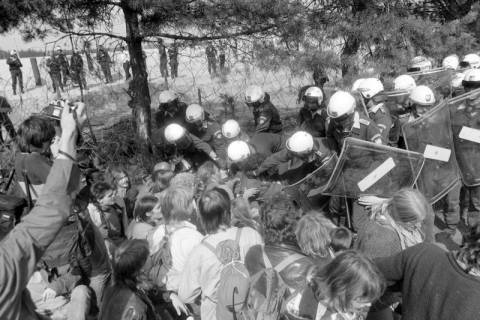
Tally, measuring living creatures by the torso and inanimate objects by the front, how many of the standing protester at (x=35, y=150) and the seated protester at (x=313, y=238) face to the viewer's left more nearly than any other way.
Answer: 0

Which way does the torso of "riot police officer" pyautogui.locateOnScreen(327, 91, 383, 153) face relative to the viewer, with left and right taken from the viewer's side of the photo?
facing the viewer and to the left of the viewer

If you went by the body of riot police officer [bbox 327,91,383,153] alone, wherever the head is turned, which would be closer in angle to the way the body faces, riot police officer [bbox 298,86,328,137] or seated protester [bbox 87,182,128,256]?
the seated protester

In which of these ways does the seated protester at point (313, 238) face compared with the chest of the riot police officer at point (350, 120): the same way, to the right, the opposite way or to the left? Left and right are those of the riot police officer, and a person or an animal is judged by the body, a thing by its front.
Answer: the opposite way

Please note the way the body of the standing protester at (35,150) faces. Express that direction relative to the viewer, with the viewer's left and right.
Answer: facing away from the viewer and to the right of the viewer

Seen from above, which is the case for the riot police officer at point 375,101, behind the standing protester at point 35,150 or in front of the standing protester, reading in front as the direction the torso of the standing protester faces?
in front

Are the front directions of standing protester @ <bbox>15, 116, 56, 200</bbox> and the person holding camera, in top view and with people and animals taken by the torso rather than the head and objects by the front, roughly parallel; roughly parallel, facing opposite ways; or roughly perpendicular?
roughly parallel

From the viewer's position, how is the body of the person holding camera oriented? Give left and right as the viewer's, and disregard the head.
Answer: facing away from the viewer and to the right of the viewer

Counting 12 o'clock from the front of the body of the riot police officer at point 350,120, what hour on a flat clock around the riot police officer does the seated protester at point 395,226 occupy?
The seated protester is roughly at 10 o'clock from the riot police officer.

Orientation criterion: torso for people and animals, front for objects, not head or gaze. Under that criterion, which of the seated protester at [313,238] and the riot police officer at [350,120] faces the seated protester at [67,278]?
the riot police officer

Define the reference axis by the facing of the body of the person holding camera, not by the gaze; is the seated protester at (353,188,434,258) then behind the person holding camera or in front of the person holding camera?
in front

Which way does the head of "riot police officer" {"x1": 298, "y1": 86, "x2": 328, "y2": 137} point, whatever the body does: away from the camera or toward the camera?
toward the camera

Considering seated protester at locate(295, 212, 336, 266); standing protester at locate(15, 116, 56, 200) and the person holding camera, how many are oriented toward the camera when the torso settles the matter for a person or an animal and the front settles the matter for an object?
0

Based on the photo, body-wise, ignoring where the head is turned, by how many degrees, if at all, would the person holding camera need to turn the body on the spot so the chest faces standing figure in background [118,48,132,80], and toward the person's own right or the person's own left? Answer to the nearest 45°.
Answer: approximately 45° to the person's own left

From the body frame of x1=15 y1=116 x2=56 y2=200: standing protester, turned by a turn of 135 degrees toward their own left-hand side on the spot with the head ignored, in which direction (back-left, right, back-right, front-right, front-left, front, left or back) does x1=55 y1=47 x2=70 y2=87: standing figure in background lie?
right

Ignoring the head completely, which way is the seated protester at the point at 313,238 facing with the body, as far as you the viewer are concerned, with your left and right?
facing away from the viewer and to the right of the viewer
